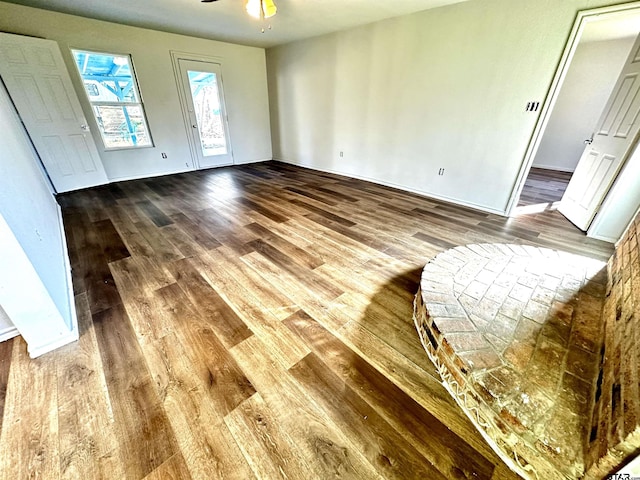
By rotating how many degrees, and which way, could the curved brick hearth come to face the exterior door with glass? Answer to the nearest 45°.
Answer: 0° — it already faces it

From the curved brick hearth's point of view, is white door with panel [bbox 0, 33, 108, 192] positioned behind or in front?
in front

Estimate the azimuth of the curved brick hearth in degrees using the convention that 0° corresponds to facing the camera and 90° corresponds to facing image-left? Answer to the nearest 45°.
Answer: approximately 90°

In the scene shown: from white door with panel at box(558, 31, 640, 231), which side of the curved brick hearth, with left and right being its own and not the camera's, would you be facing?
right
